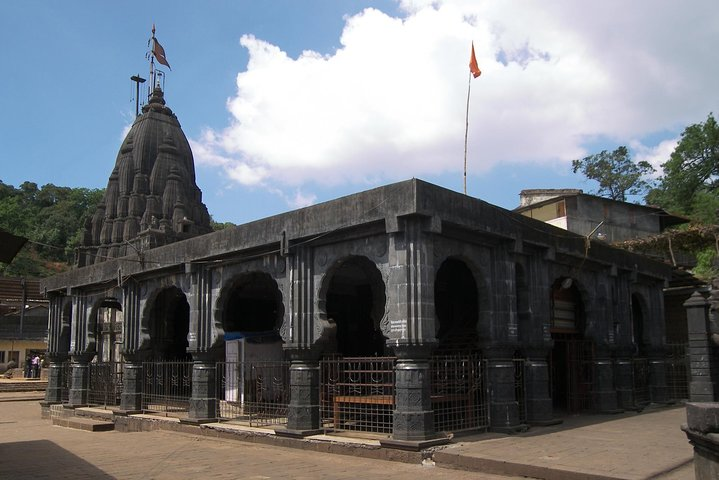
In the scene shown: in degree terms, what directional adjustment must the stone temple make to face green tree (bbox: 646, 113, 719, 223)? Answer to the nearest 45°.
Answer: approximately 90° to its left

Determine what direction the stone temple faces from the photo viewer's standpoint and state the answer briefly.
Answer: facing the viewer and to the right of the viewer

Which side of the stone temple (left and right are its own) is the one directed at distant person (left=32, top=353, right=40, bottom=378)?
back

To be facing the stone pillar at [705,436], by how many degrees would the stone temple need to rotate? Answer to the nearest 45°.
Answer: approximately 45° to its right

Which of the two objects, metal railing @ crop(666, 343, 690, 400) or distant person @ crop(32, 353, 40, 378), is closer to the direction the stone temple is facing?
the metal railing
